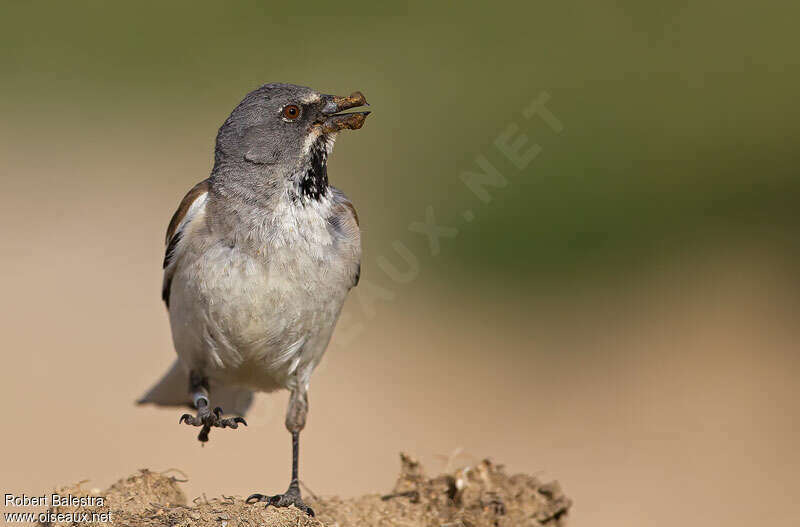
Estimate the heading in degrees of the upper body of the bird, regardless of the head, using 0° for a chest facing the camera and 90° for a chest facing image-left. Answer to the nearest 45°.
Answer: approximately 315°
